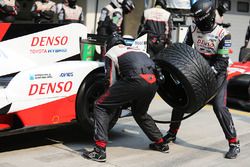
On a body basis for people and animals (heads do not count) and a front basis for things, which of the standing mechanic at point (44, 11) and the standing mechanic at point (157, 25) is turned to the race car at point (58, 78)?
the standing mechanic at point (44, 11)

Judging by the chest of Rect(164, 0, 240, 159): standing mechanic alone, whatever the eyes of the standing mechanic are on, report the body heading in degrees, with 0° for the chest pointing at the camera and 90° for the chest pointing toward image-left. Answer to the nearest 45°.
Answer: approximately 45°
